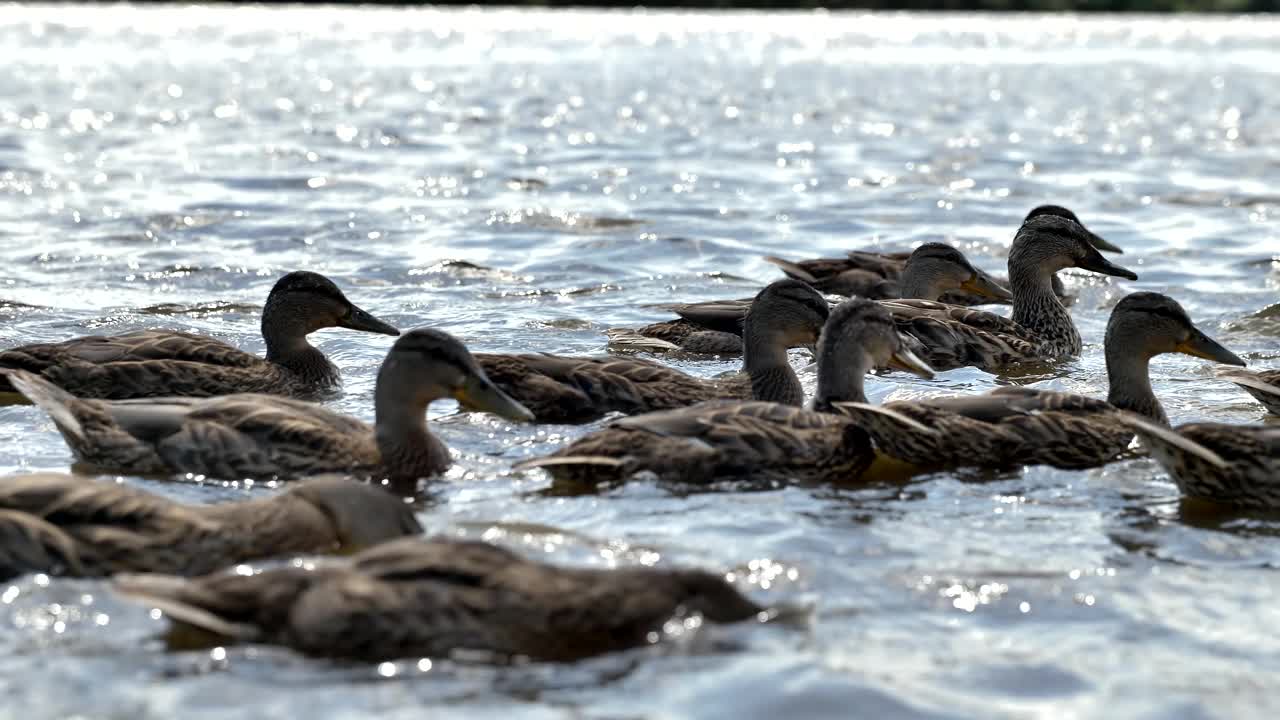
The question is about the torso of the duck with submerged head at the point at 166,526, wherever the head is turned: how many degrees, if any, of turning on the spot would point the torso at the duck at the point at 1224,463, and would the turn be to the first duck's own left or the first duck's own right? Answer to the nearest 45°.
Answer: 0° — it already faces it

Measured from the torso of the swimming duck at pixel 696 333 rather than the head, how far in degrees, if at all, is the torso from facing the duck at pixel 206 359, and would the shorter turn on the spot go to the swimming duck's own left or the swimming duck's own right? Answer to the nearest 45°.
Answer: approximately 135° to the swimming duck's own right

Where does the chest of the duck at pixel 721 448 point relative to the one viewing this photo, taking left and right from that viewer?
facing to the right of the viewer

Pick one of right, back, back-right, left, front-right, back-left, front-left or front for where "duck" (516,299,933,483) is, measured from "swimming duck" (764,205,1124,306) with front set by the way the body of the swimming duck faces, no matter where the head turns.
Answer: right

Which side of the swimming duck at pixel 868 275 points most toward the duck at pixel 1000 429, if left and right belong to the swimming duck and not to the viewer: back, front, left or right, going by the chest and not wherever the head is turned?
right

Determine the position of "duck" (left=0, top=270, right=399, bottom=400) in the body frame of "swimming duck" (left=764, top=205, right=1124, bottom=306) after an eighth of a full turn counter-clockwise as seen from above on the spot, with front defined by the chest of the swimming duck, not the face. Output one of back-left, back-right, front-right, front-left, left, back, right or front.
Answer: back

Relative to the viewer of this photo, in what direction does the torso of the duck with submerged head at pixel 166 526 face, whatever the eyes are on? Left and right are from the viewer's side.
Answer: facing to the right of the viewer

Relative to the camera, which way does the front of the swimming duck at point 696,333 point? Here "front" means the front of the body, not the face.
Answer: to the viewer's right

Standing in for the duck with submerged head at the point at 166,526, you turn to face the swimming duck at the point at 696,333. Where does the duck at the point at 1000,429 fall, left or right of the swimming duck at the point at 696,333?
right

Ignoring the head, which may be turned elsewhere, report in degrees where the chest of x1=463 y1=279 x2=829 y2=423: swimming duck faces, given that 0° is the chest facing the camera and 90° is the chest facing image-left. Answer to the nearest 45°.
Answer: approximately 270°

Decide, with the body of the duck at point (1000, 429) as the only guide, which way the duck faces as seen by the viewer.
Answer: to the viewer's right

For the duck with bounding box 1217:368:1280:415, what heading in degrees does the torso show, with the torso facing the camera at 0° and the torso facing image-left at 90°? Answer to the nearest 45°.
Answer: approximately 270°

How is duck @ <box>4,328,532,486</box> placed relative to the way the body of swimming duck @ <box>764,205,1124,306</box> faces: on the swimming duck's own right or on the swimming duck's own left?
on the swimming duck's own right

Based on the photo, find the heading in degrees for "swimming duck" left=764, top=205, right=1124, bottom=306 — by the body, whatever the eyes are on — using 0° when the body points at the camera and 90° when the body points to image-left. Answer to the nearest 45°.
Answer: approximately 270°

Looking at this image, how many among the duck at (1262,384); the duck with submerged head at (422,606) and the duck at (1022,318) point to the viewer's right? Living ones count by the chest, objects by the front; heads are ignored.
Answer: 3
